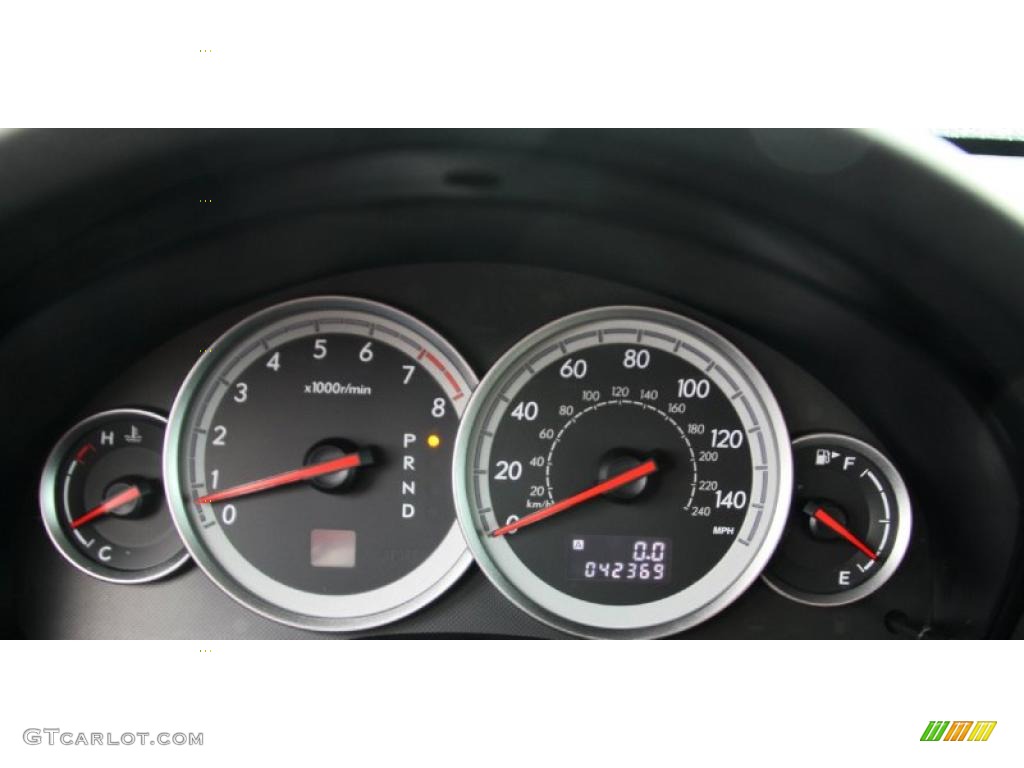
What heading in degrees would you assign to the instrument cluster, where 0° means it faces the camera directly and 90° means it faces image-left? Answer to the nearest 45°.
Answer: approximately 0°
